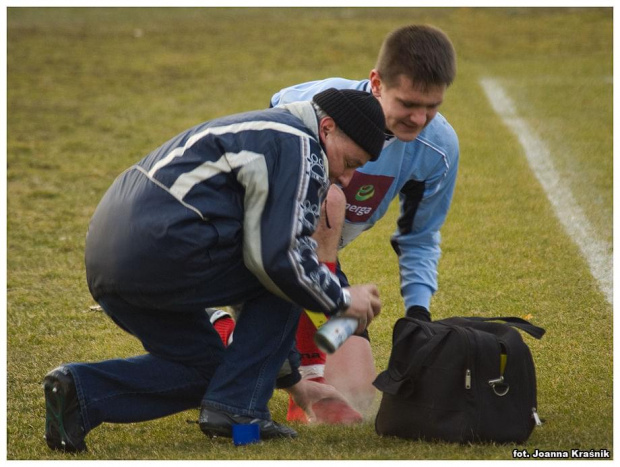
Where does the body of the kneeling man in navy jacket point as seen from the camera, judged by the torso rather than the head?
to the viewer's right

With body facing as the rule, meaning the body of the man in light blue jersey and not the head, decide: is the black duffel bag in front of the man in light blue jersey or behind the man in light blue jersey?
in front

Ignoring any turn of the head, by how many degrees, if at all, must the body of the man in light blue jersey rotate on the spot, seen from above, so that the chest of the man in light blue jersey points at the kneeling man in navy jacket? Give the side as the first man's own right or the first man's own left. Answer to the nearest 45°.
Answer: approximately 90° to the first man's own right

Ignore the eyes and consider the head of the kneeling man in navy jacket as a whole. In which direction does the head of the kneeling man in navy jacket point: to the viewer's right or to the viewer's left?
to the viewer's right

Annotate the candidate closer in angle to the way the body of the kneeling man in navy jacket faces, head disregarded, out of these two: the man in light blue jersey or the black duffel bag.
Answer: the black duffel bag

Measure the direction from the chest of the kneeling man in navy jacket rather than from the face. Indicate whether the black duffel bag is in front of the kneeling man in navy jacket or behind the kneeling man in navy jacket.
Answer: in front

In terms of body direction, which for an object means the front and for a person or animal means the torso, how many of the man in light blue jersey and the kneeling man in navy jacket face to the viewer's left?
0
